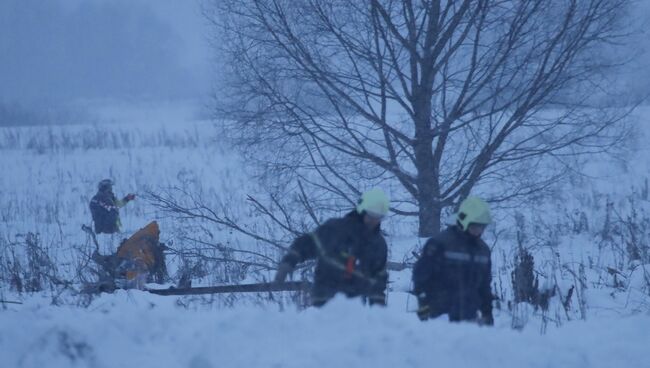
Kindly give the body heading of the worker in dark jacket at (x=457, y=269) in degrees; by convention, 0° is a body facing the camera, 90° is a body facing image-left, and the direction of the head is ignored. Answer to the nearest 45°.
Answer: approximately 315°

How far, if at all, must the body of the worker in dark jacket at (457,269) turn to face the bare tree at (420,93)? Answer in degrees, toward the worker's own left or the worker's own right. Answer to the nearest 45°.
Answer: approximately 135° to the worker's own left

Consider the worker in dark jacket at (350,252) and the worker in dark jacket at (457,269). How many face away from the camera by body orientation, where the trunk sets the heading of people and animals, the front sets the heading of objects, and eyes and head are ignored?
0

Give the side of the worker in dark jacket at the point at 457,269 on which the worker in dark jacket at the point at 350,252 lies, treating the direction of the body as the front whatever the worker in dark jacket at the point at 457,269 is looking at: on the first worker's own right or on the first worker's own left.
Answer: on the first worker's own right
